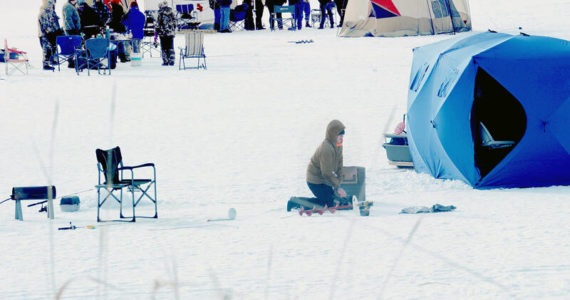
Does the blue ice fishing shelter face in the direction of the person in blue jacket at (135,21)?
no

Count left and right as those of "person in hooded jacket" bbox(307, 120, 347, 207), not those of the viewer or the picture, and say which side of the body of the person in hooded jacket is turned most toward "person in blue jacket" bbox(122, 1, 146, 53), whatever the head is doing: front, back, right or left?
left

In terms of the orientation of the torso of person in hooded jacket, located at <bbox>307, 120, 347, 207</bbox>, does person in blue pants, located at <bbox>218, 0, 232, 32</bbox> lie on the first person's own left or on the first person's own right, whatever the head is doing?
on the first person's own left

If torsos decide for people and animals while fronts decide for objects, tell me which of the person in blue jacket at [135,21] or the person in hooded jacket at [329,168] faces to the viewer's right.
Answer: the person in hooded jacket

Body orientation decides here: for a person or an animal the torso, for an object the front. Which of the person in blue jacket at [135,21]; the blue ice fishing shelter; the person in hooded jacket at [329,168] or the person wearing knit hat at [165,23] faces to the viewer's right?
the person in hooded jacket

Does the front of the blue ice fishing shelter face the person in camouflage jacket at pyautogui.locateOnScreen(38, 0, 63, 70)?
no

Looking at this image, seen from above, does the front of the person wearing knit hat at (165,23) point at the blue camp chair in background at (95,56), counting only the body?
no

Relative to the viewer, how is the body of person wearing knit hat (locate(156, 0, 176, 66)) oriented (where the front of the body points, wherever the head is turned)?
away from the camera

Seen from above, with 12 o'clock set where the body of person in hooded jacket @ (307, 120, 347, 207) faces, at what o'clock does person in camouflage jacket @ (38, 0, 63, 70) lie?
The person in camouflage jacket is roughly at 8 o'clock from the person in hooded jacket.

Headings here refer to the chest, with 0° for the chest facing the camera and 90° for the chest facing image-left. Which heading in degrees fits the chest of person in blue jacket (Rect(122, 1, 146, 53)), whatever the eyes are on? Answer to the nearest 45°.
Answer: approximately 180°

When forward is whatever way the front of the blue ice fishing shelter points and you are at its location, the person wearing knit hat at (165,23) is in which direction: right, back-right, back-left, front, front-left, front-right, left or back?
back-right

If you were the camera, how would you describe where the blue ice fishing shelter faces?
facing the viewer
